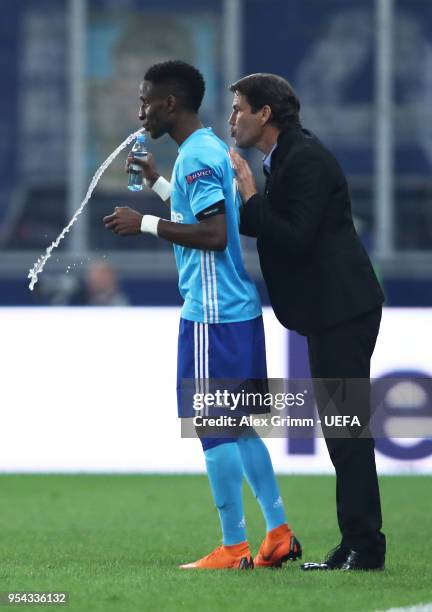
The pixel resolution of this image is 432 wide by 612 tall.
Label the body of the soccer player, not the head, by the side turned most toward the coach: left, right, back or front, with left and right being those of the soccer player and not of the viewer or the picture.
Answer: back

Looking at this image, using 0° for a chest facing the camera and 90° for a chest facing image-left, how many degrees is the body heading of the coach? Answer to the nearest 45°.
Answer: approximately 90°

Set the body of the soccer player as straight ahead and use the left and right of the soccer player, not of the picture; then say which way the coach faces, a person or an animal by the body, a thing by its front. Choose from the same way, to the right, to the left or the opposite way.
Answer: the same way

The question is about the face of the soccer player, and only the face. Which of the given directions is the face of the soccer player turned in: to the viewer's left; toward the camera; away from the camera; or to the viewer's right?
to the viewer's left

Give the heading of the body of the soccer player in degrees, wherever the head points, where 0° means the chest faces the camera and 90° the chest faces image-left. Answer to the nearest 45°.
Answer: approximately 90°

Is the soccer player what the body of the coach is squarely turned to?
yes

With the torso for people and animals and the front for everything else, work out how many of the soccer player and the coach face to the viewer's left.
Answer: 2

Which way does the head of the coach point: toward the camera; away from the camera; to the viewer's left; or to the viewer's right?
to the viewer's left
